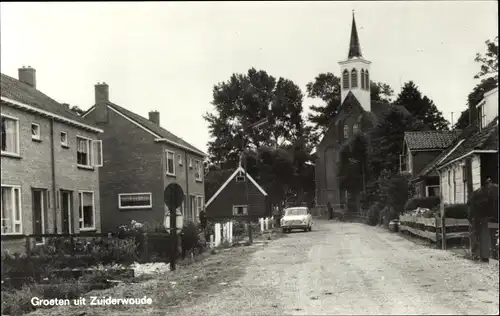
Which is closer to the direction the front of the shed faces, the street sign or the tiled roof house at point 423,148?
the street sign

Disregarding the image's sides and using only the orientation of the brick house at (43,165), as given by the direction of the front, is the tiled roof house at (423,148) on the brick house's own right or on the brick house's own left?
on the brick house's own left

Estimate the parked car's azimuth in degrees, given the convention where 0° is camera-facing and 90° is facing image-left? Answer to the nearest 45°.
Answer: approximately 0°

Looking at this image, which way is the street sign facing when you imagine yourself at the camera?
facing away from the viewer

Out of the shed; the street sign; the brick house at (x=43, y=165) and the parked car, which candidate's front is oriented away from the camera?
the street sign

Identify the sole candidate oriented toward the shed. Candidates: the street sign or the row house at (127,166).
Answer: the street sign
